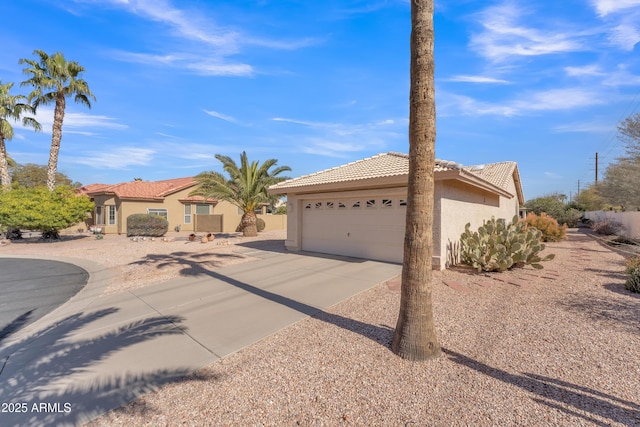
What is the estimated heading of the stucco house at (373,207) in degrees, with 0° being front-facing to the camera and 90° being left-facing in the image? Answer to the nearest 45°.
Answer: approximately 45°

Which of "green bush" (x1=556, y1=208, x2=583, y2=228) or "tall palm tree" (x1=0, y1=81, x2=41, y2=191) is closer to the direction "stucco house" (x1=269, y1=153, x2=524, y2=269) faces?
the tall palm tree

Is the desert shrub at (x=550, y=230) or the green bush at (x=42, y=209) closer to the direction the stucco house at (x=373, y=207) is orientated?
the green bush

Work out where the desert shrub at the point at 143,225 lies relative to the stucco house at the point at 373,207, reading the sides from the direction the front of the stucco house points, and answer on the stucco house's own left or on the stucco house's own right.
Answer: on the stucco house's own right

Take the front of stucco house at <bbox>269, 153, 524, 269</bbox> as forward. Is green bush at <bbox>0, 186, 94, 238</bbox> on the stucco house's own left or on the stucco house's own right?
on the stucco house's own right

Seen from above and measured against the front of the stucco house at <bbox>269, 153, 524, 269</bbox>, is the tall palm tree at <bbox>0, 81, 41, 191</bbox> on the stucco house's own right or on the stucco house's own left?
on the stucco house's own right

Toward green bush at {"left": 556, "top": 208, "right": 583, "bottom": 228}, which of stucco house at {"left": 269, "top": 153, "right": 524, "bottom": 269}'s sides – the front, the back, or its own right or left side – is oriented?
back

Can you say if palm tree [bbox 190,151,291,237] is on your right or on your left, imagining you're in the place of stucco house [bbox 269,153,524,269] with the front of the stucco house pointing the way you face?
on your right

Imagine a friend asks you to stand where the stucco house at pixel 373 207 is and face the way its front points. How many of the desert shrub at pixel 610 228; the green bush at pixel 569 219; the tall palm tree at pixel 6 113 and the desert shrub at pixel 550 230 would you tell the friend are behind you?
3
